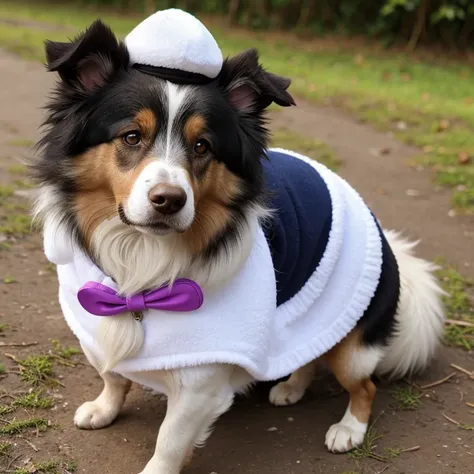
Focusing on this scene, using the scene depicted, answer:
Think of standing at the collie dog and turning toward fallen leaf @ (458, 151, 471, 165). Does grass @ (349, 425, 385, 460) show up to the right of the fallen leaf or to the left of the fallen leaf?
right

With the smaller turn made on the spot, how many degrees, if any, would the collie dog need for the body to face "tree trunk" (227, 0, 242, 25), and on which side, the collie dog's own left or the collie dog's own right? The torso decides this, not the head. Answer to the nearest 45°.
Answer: approximately 135° to the collie dog's own right

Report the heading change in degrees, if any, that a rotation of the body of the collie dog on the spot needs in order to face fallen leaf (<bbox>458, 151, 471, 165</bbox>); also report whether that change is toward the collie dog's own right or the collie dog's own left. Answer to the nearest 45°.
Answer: approximately 180°

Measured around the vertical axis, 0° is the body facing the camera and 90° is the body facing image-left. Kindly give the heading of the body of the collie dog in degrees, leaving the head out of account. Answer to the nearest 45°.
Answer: approximately 45°
